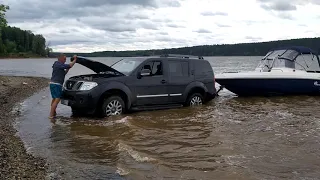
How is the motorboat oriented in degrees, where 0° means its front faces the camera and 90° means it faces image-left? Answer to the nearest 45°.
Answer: approximately 90°

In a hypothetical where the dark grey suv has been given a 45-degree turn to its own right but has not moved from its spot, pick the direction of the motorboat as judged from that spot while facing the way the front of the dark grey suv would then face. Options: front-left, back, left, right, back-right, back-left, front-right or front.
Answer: back-right

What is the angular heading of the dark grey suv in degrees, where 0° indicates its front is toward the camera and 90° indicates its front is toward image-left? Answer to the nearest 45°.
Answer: approximately 45°

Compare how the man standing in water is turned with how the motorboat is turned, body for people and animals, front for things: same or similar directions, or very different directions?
very different directions

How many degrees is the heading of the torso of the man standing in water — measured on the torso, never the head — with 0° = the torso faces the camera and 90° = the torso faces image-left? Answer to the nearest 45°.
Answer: approximately 270°
